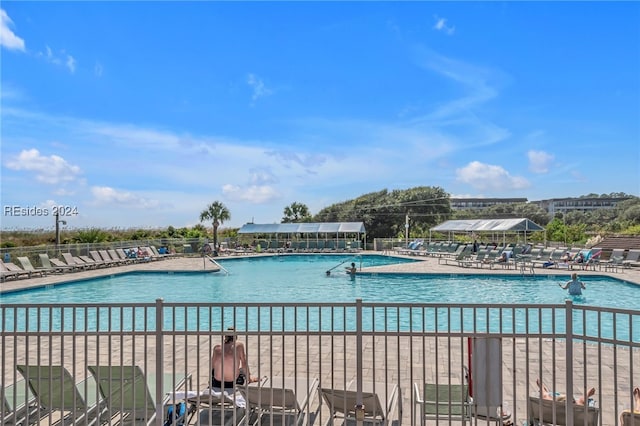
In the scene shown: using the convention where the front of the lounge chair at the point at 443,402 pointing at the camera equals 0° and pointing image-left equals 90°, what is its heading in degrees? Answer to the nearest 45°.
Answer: approximately 180°

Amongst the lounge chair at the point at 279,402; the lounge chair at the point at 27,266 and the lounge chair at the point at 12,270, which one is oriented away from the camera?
the lounge chair at the point at 279,402

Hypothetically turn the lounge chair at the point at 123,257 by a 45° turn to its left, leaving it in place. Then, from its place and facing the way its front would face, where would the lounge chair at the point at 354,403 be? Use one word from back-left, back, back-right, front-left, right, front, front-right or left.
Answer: right

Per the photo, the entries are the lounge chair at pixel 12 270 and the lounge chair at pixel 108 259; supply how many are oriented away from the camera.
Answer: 0

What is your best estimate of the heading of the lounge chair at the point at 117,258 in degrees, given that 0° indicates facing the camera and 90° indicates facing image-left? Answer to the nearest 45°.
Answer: approximately 315°

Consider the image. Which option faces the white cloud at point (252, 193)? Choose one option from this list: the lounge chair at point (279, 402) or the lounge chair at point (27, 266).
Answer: the lounge chair at point (279, 402)

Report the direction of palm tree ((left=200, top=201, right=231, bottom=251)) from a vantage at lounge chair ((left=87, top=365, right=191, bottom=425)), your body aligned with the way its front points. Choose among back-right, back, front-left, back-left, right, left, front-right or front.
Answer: front-left

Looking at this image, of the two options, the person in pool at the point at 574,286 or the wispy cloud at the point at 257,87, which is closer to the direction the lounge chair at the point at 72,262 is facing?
the person in pool

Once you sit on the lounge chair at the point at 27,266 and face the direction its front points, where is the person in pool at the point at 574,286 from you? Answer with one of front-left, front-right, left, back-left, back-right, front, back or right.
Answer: front

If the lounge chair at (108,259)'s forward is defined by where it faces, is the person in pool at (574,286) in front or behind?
in front

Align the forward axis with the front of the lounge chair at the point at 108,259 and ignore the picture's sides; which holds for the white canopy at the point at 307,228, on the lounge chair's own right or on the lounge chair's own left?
on the lounge chair's own left
